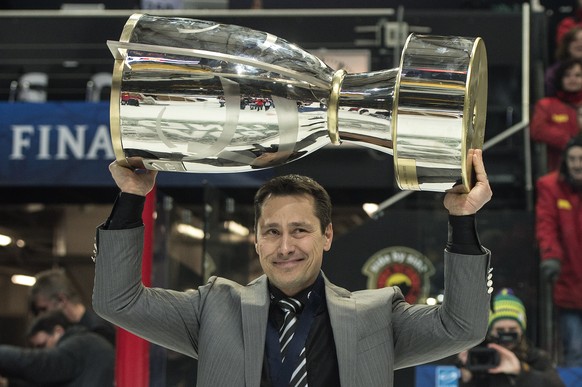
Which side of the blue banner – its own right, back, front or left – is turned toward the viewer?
front

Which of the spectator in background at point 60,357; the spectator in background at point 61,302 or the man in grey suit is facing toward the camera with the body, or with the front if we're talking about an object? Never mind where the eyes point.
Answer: the man in grey suit

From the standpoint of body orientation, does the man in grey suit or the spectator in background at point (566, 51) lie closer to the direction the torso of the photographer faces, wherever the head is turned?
the man in grey suit

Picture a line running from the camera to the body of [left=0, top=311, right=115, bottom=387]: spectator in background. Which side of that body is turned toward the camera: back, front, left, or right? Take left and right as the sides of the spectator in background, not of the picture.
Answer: left

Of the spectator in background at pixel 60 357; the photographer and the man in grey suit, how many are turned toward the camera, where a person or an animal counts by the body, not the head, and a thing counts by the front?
2

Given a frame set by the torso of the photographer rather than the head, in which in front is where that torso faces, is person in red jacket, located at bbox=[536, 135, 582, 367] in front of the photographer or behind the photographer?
behind

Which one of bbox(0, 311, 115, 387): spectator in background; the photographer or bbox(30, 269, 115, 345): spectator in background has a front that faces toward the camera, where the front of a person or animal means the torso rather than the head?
the photographer

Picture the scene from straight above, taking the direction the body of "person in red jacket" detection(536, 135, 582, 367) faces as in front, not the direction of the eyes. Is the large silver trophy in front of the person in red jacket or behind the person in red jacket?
in front

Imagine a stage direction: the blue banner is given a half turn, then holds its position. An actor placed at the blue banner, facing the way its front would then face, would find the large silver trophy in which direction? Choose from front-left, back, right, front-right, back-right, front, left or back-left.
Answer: back

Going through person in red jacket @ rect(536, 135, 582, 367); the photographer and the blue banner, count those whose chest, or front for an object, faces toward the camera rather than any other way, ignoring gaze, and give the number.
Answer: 3

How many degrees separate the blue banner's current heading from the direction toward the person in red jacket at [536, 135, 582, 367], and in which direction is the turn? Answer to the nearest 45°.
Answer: approximately 45° to its left
